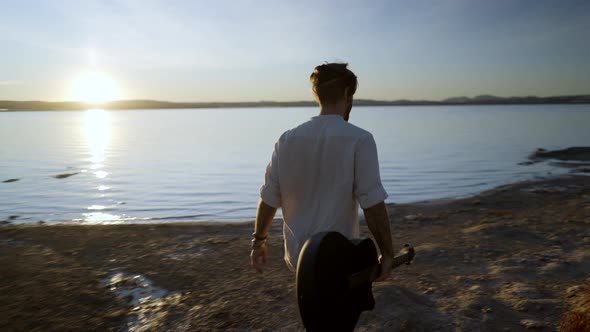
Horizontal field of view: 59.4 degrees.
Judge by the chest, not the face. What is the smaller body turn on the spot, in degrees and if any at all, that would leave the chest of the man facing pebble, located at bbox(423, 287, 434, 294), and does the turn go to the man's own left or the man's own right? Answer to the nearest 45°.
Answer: approximately 45° to the man's own right

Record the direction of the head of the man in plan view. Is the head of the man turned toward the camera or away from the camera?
away from the camera

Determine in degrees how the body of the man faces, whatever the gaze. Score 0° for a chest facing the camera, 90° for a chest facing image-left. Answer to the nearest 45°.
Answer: approximately 180°

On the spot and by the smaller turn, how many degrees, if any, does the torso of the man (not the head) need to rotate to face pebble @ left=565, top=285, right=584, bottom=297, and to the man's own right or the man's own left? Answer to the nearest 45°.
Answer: approximately 45° to the man's own right

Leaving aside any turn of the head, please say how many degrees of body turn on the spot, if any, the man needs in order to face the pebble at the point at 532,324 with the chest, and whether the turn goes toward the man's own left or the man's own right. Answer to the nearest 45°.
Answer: approximately 45° to the man's own right
